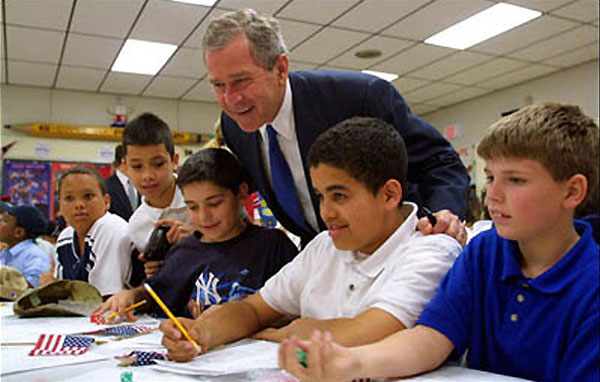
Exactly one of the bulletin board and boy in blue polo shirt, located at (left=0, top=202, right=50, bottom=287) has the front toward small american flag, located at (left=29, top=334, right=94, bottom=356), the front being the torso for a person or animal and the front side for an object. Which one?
the bulletin board

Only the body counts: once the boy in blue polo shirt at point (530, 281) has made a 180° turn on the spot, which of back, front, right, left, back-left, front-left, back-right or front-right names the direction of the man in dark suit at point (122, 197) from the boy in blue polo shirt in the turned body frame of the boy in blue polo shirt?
left

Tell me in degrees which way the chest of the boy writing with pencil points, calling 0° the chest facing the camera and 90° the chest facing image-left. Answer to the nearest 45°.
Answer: approximately 45°

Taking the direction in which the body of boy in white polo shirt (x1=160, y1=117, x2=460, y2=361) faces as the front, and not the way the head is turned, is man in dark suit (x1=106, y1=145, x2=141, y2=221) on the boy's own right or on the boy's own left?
on the boy's own right

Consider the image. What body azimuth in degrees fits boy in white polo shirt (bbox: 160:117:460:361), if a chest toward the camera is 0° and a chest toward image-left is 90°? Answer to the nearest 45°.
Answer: approximately 45°

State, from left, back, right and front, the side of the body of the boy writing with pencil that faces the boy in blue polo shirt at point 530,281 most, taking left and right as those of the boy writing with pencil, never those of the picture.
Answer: left
